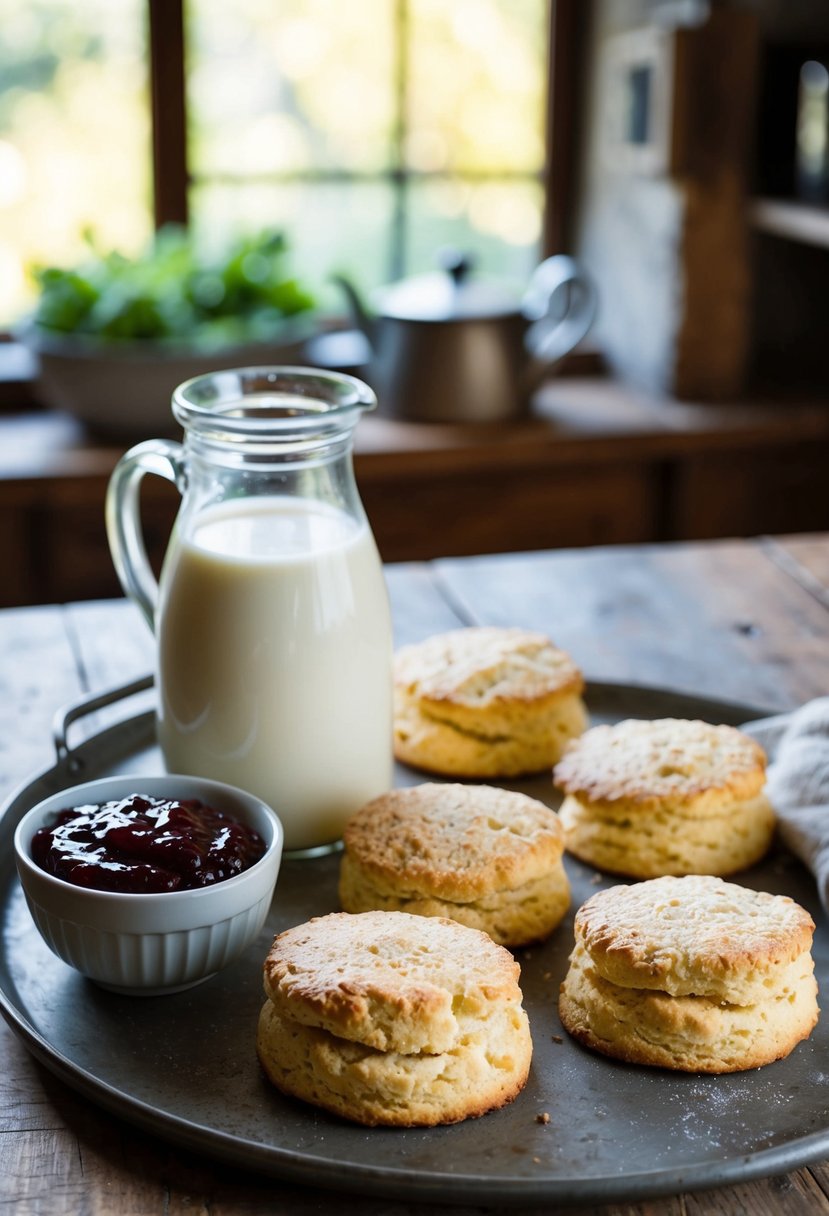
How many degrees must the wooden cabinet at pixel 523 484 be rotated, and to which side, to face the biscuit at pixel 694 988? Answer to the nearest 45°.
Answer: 0° — it already faces it

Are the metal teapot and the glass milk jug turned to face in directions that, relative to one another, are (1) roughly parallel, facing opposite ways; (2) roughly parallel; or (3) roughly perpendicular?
roughly parallel, facing opposite ways

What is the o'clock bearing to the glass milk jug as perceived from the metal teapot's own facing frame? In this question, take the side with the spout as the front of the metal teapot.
The glass milk jug is roughly at 9 o'clock from the metal teapot.

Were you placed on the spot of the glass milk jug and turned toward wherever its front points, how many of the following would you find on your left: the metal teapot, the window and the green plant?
3

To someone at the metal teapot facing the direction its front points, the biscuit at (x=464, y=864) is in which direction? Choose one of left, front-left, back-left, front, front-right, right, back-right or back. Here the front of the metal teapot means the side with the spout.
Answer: left

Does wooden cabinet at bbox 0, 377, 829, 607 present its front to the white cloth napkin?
yes

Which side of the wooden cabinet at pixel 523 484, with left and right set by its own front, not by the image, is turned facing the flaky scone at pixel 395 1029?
front

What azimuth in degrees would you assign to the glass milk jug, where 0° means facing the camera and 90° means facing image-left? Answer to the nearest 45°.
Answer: approximately 270°

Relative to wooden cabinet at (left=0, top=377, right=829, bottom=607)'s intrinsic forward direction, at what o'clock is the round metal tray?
The round metal tray is roughly at 12 o'clock from the wooden cabinet.

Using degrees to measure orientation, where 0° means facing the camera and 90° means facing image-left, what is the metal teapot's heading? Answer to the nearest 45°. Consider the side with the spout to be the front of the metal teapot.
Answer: approximately 90°

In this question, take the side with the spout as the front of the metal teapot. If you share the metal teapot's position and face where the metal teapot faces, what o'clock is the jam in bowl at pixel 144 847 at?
The jam in bowl is roughly at 9 o'clock from the metal teapot.

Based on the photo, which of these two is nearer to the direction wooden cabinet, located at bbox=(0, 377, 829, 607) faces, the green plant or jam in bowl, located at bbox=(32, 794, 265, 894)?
the jam in bowl

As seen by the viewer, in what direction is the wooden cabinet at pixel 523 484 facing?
toward the camera

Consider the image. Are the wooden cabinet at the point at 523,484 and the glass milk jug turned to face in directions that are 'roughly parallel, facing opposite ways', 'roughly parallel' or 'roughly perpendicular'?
roughly perpendicular

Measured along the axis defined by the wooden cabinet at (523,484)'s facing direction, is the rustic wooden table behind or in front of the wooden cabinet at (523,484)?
in front

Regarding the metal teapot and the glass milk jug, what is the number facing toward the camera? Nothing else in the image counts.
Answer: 0
